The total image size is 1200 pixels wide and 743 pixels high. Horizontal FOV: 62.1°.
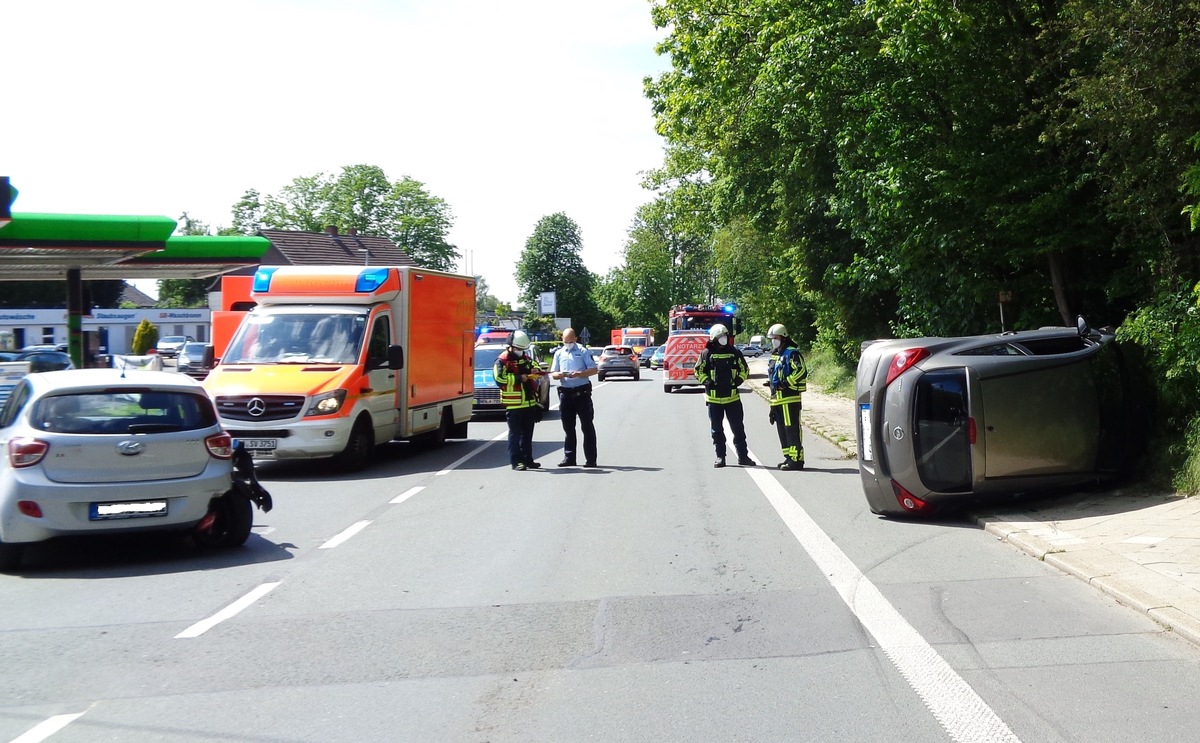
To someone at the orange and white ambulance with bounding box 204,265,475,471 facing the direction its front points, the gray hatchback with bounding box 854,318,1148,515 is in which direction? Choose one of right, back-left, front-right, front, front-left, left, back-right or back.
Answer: left

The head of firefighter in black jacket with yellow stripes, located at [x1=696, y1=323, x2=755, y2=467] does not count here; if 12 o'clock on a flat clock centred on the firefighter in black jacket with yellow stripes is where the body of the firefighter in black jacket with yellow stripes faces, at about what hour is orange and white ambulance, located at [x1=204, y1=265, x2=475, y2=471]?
The orange and white ambulance is roughly at 3 o'clock from the firefighter in black jacket with yellow stripes.

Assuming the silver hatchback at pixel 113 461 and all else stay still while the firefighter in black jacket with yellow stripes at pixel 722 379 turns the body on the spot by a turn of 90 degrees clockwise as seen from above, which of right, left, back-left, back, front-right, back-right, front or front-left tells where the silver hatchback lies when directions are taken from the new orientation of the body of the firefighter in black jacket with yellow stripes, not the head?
front-left

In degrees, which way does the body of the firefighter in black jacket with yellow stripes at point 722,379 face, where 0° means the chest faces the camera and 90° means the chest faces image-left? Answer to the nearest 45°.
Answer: approximately 0°

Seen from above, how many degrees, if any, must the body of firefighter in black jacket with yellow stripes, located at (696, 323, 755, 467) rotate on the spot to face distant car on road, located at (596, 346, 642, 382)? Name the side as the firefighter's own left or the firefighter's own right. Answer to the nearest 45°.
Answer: approximately 180°

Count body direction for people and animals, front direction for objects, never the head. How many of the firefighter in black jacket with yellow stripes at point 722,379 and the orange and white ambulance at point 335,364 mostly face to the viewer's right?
0

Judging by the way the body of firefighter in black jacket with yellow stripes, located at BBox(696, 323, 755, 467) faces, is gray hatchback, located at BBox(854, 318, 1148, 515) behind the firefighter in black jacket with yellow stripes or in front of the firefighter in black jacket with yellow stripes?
in front

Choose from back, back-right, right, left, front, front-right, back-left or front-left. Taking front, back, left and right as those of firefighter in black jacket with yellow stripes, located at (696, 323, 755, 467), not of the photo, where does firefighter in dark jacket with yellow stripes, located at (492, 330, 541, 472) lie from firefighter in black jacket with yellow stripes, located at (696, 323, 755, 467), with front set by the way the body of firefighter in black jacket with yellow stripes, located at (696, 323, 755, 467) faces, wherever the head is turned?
right

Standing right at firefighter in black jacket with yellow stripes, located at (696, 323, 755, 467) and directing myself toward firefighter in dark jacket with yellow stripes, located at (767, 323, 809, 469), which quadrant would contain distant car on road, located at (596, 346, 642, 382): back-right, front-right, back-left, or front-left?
back-left

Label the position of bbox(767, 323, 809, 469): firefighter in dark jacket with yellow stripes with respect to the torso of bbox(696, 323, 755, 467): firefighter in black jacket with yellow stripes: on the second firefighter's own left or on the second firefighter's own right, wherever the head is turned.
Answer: on the second firefighter's own left

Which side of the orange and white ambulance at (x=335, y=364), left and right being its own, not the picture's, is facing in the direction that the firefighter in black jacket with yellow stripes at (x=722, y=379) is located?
left

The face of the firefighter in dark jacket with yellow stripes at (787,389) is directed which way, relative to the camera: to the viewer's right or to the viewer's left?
to the viewer's left
